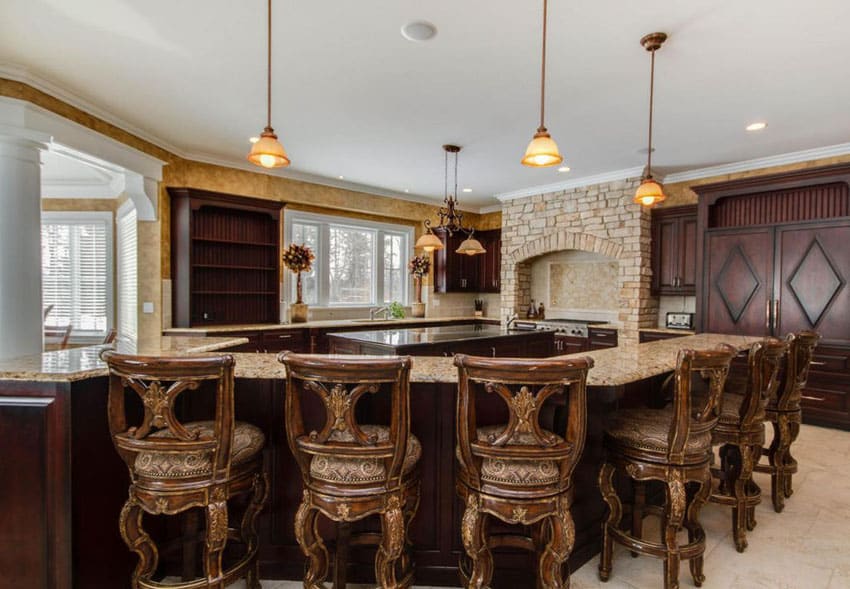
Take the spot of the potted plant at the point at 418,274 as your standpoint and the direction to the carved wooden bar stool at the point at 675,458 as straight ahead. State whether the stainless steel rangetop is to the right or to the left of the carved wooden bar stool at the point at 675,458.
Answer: left

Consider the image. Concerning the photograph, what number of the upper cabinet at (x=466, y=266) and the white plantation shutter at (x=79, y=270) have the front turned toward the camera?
2

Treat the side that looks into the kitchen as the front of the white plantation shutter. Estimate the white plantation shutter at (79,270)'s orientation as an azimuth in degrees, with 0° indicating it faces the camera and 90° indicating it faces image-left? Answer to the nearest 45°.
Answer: approximately 0°

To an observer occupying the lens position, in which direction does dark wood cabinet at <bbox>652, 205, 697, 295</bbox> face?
facing the viewer and to the left of the viewer

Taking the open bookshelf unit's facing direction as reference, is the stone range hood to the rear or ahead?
ahead

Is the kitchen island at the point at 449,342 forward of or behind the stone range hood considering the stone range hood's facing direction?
forward

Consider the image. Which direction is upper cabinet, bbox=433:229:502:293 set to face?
toward the camera

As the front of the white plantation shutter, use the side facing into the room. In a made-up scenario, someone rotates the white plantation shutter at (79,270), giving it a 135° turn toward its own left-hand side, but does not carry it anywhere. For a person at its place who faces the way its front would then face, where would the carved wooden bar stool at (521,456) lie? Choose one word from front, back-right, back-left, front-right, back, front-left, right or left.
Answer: back-right

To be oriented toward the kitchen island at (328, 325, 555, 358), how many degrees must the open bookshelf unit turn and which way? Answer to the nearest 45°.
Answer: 0° — it already faces it

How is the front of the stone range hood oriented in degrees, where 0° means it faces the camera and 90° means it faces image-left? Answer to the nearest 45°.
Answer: approximately 45°

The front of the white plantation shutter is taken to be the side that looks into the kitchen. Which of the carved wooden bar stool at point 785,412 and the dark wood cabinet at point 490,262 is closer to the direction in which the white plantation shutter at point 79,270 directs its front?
the carved wooden bar stool

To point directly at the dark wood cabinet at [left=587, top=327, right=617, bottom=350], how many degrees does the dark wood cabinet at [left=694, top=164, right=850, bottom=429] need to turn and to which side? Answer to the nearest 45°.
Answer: approximately 45° to its right
